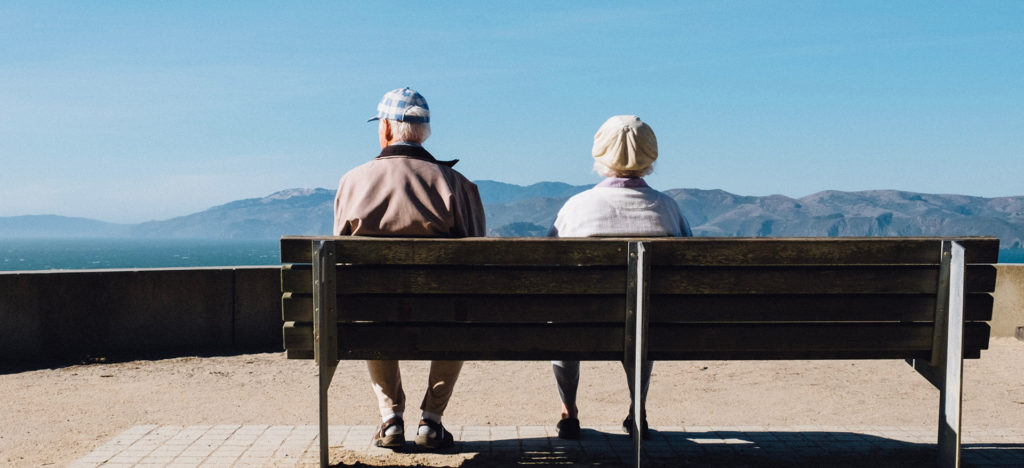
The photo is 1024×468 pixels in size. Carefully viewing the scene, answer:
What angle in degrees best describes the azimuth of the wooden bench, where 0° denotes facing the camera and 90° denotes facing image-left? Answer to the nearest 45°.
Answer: approximately 180°

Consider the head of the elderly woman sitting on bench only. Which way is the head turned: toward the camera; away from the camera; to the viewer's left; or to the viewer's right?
away from the camera

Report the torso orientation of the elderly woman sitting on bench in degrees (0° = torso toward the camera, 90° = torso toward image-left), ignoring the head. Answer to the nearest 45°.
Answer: approximately 180°

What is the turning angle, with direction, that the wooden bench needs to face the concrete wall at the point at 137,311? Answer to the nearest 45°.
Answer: approximately 45° to its left
